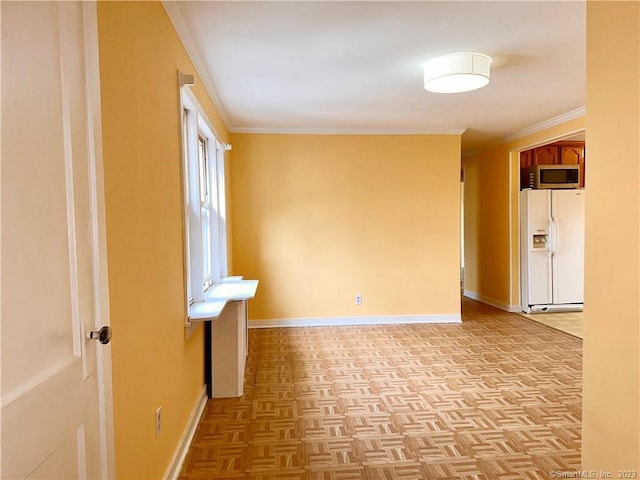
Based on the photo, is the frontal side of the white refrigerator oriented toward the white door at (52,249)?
yes

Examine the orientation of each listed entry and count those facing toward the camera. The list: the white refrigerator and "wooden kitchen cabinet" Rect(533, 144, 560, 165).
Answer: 2

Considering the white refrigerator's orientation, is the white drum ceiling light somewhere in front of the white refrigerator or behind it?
in front

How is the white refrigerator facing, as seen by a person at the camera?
facing the viewer

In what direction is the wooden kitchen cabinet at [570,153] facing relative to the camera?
toward the camera

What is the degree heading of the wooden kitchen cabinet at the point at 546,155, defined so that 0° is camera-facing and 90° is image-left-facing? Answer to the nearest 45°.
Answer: approximately 0°
